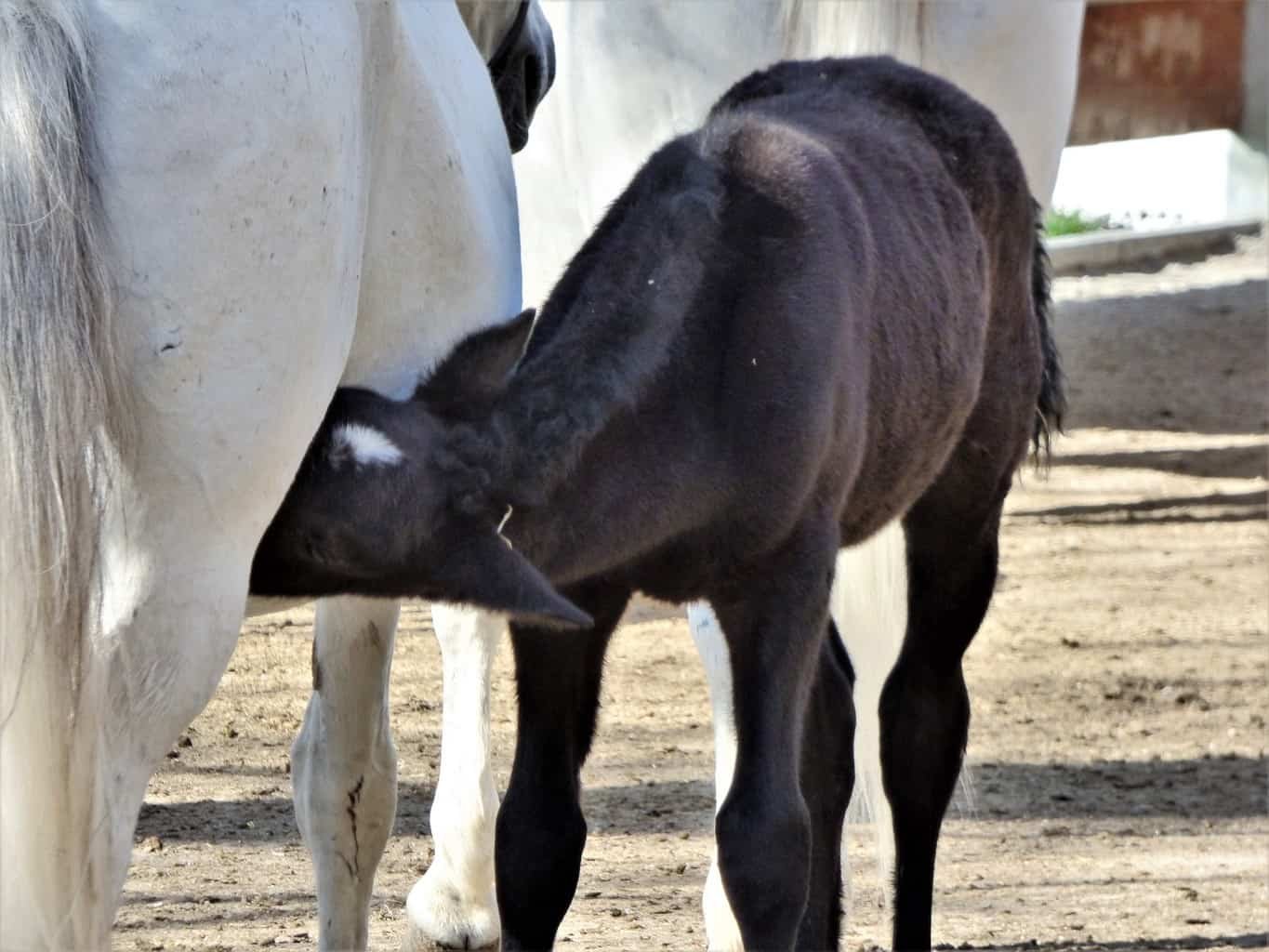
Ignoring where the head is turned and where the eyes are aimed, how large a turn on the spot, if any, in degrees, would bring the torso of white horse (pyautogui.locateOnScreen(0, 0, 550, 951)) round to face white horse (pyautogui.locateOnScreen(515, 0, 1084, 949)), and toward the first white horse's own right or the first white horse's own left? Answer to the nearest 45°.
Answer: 0° — it already faces it

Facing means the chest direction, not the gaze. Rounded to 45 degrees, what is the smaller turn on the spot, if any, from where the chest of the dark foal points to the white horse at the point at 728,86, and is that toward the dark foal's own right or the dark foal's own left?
approximately 135° to the dark foal's own right

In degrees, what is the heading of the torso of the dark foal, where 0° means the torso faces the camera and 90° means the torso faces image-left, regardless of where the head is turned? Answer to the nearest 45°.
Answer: approximately 45°

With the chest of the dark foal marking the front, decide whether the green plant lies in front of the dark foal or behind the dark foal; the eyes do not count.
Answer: behind

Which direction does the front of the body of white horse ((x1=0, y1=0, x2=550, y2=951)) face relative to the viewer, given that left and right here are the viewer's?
facing away from the viewer and to the right of the viewer

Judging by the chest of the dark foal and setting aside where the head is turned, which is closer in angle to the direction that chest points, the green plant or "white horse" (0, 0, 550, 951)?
the white horse

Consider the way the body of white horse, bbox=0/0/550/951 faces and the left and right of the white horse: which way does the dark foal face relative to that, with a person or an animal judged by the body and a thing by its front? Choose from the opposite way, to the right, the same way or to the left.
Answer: the opposite way

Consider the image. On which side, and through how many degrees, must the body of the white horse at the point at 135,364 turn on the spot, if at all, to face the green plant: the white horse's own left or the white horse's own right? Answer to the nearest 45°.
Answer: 0° — it already faces it
